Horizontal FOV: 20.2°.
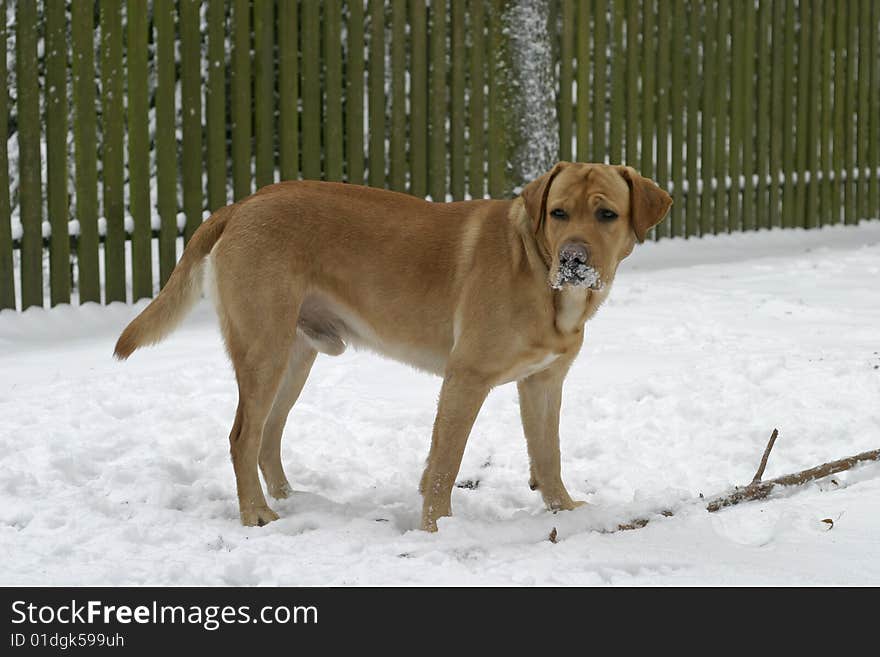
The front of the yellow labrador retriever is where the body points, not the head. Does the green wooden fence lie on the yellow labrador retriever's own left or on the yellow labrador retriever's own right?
on the yellow labrador retriever's own left

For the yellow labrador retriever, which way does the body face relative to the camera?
to the viewer's right
